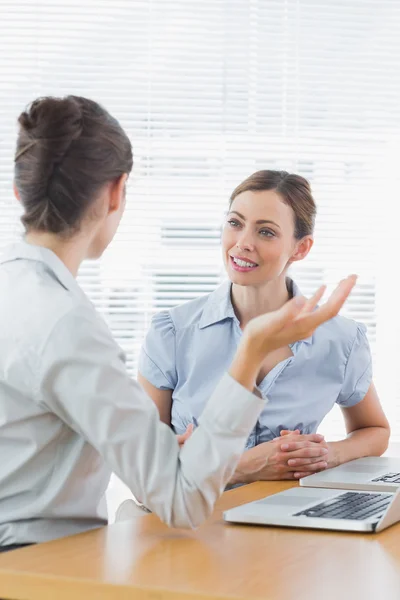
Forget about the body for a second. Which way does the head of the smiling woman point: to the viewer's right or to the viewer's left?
to the viewer's left

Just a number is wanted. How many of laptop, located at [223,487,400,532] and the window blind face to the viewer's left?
1

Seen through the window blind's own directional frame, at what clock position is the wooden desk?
The wooden desk is roughly at 12 o'clock from the window blind.

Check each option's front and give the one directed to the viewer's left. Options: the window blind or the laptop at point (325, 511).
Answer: the laptop

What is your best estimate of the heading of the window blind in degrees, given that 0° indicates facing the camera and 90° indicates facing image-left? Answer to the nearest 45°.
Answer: approximately 0°

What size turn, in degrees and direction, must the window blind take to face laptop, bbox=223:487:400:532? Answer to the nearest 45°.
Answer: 0° — it already faces it

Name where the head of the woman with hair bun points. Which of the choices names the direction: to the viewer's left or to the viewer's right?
to the viewer's right

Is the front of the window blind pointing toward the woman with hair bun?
yes

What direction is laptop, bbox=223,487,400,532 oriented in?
to the viewer's left
